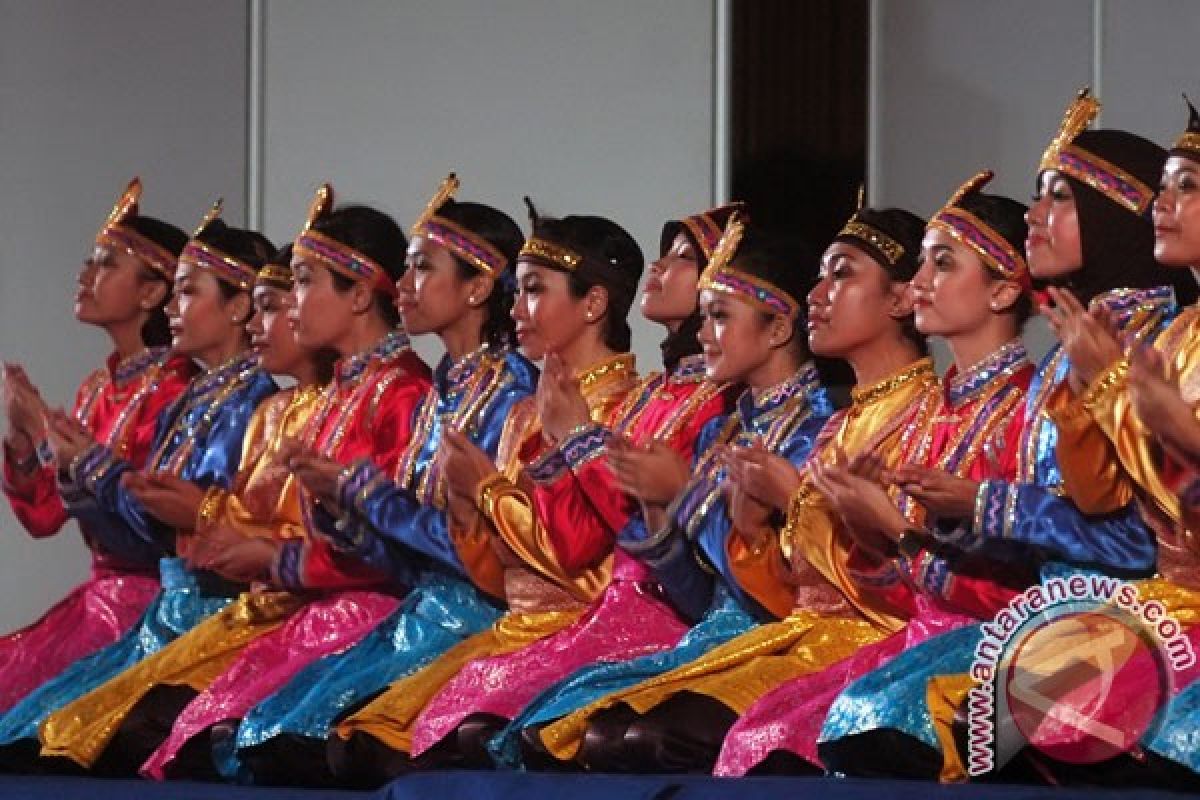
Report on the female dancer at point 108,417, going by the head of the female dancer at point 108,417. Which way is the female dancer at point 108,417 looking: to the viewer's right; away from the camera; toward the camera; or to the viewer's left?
to the viewer's left

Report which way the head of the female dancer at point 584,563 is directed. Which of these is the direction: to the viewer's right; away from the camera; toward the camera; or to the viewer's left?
to the viewer's left
